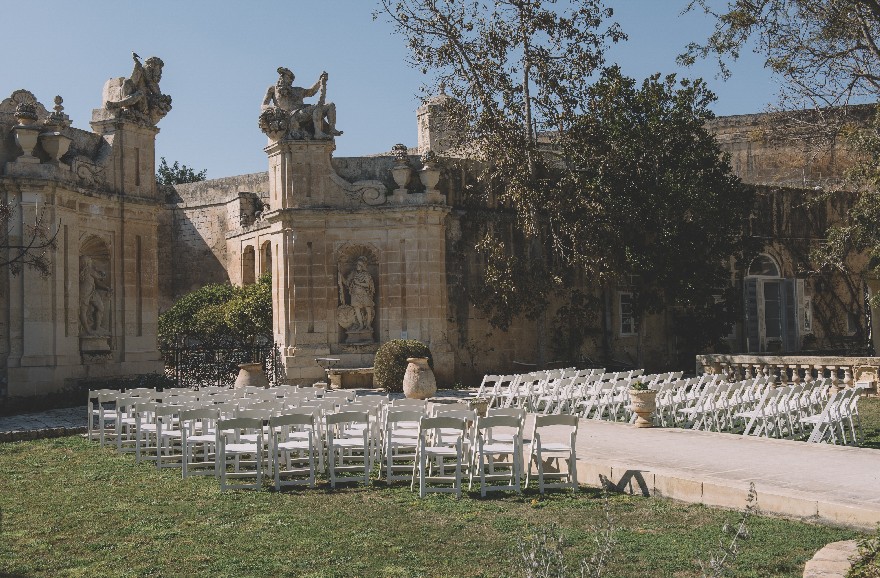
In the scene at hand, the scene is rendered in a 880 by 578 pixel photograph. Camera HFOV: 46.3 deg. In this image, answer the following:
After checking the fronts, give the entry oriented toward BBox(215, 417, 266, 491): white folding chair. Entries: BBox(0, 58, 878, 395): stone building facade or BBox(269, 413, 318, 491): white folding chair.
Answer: the stone building facade

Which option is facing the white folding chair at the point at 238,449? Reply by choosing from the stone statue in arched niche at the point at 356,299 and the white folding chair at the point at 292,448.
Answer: the stone statue in arched niche

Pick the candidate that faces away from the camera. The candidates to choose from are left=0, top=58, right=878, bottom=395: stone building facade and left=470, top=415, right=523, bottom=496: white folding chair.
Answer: the white folding chair

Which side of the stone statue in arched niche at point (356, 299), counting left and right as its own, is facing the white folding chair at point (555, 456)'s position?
front

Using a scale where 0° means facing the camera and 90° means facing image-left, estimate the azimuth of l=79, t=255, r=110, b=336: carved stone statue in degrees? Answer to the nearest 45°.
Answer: approximately 315°

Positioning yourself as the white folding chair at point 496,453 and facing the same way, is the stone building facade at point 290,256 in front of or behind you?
in front

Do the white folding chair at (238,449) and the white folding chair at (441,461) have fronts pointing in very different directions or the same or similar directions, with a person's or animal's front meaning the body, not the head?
same or similar directions

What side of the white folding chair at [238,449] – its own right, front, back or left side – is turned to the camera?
back

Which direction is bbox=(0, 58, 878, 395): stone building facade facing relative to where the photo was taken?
toward the camera

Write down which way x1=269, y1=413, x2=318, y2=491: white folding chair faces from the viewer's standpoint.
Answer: facing away from the viewer

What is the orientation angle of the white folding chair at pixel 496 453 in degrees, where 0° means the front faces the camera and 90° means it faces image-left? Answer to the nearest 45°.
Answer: approximately 180°

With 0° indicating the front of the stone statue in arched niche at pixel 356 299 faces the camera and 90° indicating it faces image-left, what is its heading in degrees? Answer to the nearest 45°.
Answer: approximately 0°

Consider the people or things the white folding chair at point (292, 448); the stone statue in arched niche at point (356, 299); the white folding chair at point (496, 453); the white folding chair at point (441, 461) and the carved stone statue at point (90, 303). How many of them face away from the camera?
3

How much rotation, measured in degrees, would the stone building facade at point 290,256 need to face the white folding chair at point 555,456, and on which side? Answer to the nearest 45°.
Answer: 0° — it already faces it

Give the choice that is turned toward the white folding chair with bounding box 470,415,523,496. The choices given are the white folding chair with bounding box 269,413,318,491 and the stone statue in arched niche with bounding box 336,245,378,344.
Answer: the stone statue in arched niche

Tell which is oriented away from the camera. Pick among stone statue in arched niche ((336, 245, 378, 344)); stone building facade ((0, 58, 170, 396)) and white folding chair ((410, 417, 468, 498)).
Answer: the white folding chair

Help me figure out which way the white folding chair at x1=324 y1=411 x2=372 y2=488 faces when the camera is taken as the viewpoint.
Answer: facing away from the viewer

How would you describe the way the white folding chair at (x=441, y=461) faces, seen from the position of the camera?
facing away from the viewer

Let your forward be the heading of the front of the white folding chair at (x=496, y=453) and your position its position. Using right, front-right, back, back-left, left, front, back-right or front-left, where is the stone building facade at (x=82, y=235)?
front-left
